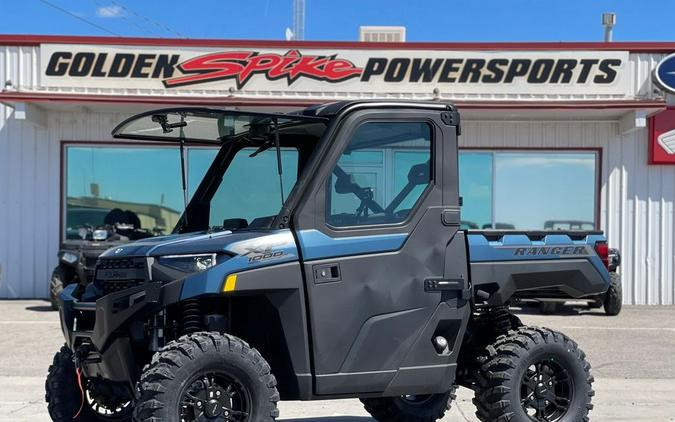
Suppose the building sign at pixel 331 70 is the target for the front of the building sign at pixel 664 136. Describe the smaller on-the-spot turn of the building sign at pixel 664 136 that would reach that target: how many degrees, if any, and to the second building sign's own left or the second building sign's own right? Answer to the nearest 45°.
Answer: approximately 45° to the second building sign's own right

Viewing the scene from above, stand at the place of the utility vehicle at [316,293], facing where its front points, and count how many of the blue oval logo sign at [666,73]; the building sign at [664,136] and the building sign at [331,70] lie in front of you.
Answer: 0

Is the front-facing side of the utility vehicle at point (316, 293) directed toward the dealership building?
no

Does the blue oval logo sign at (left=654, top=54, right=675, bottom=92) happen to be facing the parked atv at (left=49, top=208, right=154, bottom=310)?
no

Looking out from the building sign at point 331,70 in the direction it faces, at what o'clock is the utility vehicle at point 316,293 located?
The utility vehicle is roughly at 12 o'clock from the building sign.

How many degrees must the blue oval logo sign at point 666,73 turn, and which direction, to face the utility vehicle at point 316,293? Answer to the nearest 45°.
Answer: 0° — it already faces it

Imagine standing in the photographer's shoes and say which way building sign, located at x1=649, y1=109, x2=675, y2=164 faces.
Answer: facing the viewer

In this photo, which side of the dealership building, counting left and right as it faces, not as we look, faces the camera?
front

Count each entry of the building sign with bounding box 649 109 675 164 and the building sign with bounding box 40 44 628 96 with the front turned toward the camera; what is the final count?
2

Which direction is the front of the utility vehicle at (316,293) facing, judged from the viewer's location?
facing the viewer and to the left of the viewer

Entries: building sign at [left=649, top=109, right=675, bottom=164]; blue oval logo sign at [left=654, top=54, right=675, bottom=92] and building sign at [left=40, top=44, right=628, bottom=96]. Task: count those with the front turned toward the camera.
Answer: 3

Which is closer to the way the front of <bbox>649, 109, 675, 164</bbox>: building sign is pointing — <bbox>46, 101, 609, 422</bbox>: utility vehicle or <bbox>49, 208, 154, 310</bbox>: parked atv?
the utility vehicle

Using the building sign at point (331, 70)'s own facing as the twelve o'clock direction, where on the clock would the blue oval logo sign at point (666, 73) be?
The blue oval logo sign is roughly at 9 o'clock from the building sign.
